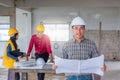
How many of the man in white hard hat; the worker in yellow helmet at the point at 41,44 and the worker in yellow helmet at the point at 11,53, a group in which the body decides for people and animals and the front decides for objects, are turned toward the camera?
2

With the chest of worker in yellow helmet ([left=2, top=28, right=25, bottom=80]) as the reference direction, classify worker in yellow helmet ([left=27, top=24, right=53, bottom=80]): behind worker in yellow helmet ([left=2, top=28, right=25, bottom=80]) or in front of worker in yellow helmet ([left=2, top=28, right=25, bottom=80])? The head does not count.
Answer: in front

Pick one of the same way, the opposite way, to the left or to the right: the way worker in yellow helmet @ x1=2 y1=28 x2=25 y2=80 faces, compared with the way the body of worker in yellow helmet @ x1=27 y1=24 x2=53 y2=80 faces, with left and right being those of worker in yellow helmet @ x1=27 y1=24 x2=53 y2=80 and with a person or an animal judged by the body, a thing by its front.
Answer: to the left

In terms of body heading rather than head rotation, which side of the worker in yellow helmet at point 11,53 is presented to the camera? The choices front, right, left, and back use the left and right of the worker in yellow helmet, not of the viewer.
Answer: right

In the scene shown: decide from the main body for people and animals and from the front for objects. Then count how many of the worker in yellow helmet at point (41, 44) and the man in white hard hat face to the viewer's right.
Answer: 0

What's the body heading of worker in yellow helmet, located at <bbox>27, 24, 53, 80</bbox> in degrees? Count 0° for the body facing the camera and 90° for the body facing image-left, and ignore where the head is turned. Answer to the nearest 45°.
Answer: approximately 0°

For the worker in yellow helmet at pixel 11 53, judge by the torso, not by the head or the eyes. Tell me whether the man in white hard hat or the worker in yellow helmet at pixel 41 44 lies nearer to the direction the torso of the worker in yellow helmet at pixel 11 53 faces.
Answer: the worker in yellow helmet

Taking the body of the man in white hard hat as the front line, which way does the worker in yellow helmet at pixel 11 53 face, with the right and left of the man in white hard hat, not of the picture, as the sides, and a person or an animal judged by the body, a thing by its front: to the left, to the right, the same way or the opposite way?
to the left

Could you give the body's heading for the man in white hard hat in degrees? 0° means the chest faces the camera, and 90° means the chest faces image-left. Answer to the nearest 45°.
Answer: approximately 0°

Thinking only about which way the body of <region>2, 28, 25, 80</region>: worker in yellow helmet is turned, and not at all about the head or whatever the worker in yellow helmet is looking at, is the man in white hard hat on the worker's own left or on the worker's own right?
on the worker's own right
